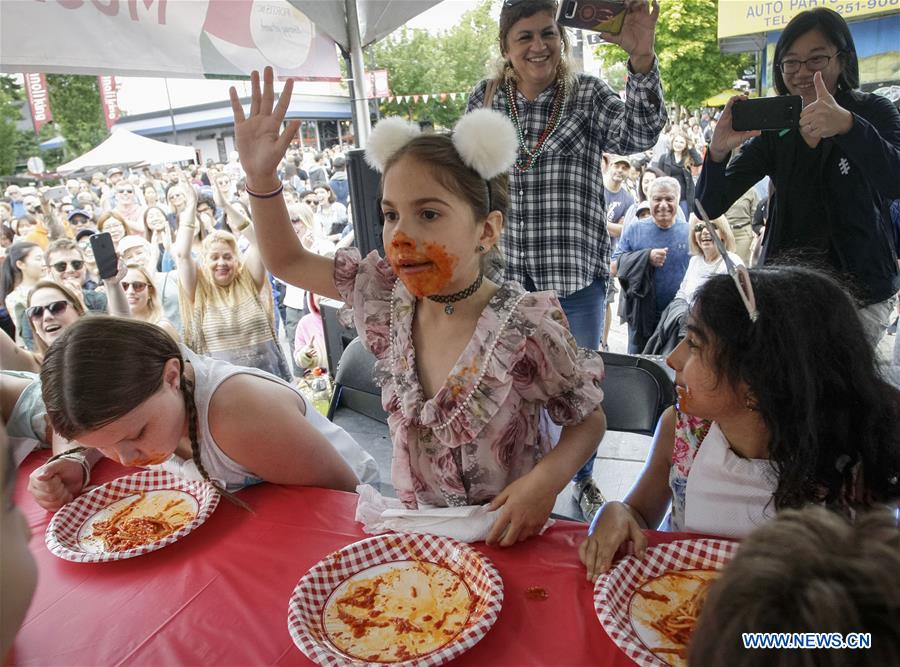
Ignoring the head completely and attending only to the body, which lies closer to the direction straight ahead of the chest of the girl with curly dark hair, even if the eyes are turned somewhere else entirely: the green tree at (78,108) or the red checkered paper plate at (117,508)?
the red checkered paper plate

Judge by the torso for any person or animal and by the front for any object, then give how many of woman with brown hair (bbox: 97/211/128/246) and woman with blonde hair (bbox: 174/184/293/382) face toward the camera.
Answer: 2

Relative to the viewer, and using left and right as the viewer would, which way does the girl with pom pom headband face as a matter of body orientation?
facing the viewer and to the left of the viewer

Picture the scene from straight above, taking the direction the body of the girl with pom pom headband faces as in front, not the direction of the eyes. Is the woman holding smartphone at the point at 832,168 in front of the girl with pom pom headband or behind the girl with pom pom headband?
behind

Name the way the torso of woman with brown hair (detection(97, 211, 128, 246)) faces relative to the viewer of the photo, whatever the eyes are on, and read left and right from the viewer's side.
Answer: facing the viewer

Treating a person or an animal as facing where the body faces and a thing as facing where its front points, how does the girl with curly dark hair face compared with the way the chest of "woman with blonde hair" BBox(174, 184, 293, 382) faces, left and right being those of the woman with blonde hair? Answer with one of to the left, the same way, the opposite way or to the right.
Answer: to the right

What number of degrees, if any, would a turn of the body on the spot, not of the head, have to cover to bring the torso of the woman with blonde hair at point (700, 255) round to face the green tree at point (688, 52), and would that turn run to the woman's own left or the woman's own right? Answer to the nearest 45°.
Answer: approximately 180°

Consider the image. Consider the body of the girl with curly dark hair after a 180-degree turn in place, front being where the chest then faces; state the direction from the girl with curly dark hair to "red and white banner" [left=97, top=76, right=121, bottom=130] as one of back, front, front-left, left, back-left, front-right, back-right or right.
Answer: left

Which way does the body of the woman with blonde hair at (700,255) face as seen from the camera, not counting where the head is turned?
toward the camera

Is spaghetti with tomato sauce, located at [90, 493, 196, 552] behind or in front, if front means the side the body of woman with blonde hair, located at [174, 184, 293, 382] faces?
in front

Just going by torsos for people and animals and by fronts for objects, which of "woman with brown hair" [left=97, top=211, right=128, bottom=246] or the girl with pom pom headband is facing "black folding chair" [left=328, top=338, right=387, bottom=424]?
the woman with brown hair

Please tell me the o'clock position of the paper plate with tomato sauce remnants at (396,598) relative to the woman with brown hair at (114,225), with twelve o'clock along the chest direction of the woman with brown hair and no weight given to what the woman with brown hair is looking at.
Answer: The paper plate with tomato sauce remnants is roughly at 12 o'clock from the woman with brown hair.
